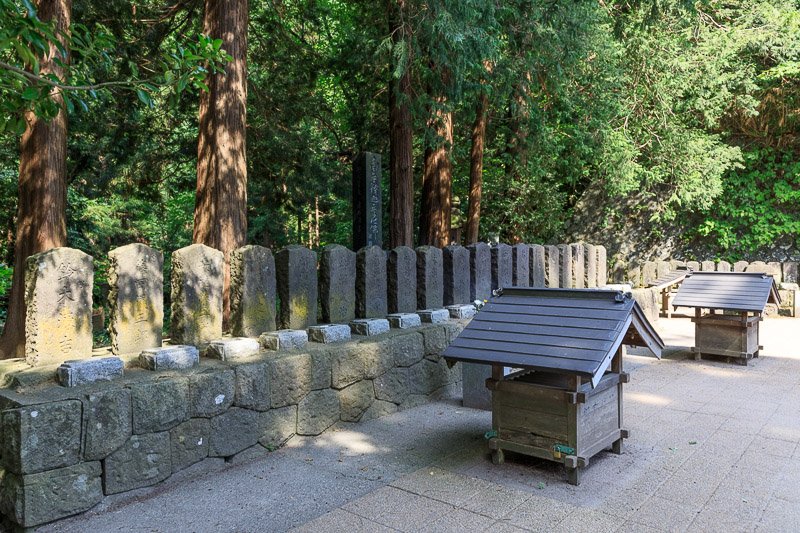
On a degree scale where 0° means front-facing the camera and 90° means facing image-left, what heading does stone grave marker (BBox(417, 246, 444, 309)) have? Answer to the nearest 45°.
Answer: approximately 315°

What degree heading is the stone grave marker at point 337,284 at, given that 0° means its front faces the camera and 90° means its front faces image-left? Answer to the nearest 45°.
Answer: approximately 315°

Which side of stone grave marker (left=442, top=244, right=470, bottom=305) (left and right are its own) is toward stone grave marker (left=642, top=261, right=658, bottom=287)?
left

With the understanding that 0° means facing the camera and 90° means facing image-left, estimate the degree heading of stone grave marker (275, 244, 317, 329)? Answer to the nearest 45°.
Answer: approximately 315°

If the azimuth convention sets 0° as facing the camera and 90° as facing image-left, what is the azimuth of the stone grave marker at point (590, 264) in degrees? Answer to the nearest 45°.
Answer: approximately 315°

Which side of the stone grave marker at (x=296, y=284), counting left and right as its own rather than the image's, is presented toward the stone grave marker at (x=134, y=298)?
right

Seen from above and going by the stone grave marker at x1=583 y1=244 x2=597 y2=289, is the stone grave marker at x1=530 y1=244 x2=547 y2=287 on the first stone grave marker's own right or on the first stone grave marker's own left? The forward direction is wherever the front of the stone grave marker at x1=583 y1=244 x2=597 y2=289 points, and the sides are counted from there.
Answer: on the first stone grave marker's own right

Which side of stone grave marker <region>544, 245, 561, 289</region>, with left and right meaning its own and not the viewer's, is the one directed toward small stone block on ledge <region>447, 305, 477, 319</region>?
right
